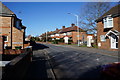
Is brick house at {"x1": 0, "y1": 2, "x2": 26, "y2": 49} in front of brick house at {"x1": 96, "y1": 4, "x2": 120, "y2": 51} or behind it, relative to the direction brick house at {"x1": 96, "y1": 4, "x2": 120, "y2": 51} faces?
in front

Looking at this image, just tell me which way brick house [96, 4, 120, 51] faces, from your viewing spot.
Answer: facing the viewer and to the left of the viewer
